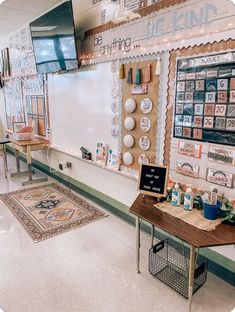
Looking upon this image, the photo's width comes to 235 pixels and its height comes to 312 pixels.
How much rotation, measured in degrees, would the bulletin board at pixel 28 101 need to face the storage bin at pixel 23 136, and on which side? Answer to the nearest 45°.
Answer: approximately 45° to its left

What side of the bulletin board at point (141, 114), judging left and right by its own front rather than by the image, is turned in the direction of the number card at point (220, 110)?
left

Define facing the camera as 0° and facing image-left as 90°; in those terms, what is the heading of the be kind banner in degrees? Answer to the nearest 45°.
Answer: approximately 45°

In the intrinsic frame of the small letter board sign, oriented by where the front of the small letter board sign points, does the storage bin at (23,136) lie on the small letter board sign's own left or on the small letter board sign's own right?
on the small letter board sign's own right

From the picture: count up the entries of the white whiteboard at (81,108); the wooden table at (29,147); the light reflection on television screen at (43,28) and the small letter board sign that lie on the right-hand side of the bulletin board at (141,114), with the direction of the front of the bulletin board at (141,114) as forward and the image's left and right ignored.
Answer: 3

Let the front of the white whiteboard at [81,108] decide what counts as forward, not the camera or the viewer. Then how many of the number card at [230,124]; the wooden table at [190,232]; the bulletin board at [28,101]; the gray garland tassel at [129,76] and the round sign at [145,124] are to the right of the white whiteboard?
1

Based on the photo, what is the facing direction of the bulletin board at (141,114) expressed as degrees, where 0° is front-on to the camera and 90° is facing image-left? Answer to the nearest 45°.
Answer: approximately 45°
